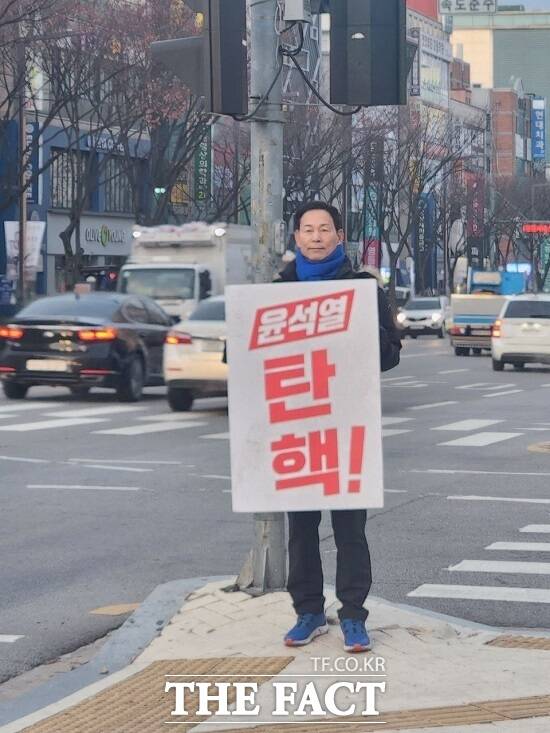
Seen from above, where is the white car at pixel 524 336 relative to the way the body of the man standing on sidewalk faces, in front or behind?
behind

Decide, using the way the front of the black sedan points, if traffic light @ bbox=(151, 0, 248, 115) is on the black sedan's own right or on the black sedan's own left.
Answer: on the black sedan's own right

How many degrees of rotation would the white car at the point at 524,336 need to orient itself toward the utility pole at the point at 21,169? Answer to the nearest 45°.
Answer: approximately 90° to its left

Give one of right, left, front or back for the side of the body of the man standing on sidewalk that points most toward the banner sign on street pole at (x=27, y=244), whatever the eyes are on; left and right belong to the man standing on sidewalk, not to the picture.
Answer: back

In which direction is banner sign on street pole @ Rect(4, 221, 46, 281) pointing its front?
toward the camera

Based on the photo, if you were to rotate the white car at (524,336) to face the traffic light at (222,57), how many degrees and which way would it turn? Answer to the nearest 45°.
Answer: approximately 180°

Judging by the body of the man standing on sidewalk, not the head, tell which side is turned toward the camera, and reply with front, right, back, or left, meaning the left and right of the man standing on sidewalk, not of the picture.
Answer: front

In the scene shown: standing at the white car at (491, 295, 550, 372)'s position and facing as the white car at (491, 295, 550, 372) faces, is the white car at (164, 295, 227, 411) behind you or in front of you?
behind

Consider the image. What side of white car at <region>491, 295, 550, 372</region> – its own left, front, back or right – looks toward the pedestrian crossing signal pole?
back

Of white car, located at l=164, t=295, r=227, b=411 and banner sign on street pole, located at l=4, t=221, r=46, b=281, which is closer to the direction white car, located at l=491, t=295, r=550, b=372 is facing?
the banner sign on street pole
